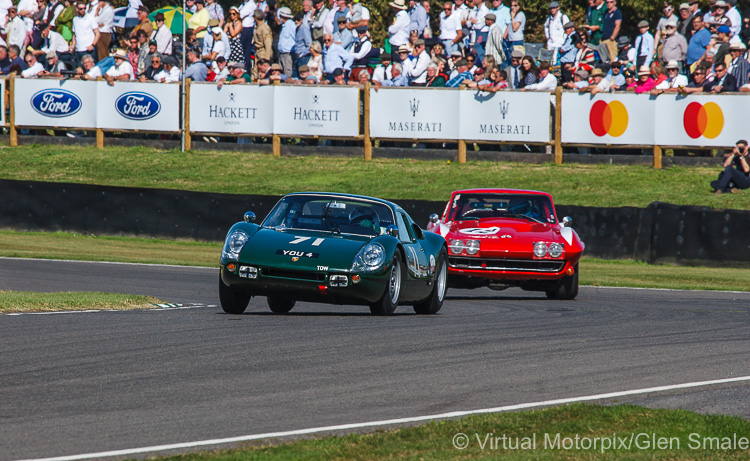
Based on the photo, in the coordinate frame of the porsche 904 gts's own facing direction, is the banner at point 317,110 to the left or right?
on its right

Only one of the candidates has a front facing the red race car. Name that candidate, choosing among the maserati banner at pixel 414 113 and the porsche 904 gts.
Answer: the maserati banner

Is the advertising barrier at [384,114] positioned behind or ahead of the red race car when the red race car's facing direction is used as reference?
behind

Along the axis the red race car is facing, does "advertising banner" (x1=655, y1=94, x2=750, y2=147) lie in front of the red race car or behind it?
behind

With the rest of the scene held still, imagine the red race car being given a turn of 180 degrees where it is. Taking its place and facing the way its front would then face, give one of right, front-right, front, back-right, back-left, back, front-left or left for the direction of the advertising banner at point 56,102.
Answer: front-left

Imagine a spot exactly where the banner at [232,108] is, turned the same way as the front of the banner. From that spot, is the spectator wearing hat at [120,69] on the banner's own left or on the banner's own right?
on the banner's own right

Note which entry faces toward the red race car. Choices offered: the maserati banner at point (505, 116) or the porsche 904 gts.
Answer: the maserati banner

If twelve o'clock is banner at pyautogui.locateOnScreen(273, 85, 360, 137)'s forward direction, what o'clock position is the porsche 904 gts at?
The porsche 904 gts is roughly at 12 o'clock from the banner.

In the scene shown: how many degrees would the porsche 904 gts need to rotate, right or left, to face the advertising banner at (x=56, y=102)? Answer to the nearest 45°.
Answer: approximately 135° to its right

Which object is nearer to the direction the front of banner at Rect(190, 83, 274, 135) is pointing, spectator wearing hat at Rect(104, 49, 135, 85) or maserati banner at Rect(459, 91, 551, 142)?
the maserati banner
